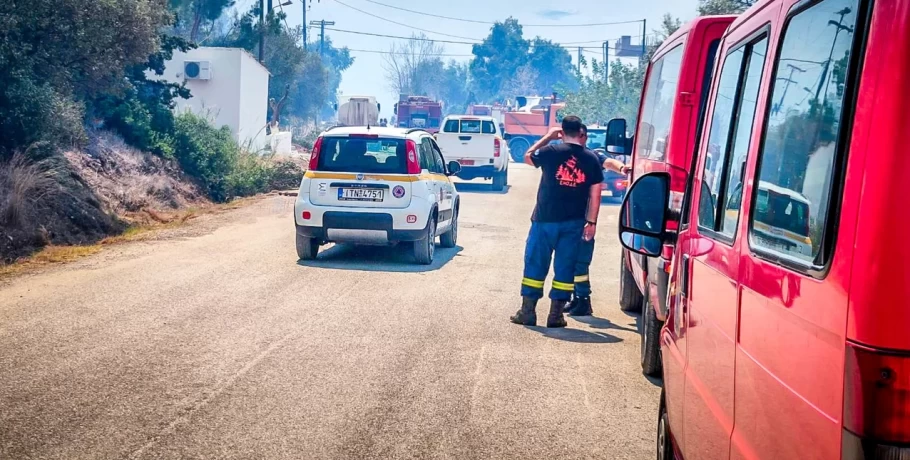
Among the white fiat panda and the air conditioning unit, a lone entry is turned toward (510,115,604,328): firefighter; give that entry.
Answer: the air conditioning unit

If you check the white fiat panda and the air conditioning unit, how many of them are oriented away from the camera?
1

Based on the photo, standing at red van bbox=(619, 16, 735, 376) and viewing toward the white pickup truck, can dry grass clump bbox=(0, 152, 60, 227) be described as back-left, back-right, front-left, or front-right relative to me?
front-left

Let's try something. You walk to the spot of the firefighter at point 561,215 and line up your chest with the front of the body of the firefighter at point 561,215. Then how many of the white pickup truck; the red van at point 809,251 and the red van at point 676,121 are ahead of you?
1

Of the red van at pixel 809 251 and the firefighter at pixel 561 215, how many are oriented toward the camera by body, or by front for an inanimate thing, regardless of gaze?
0

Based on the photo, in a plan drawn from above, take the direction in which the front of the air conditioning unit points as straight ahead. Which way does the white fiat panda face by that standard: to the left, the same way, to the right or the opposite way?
the opposite way

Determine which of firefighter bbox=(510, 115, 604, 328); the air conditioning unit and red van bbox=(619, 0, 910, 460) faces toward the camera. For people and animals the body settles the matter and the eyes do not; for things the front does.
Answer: the air conditioning unit

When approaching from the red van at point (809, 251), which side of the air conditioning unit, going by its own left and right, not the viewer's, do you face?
front

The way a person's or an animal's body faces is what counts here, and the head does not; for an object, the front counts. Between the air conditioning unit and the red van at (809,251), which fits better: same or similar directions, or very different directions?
very different directions

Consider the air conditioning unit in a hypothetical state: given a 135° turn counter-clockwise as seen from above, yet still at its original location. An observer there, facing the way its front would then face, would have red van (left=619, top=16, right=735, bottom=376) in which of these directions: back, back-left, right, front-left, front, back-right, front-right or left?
back-right

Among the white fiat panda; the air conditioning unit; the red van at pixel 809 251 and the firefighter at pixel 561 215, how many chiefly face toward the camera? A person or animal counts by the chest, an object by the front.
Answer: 1

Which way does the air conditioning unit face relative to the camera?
toward the camera

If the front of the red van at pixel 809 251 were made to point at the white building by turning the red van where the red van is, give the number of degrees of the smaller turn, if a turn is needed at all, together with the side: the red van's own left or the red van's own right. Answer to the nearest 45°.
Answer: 0° — it already faces it

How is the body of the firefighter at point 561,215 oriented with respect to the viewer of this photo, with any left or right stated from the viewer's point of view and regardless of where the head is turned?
facing away from the viewer

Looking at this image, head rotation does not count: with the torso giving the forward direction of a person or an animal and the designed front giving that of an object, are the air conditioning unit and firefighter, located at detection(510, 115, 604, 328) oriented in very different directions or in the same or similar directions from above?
very different directions

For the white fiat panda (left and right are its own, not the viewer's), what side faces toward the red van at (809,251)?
back

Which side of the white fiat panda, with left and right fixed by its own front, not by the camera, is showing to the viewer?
back

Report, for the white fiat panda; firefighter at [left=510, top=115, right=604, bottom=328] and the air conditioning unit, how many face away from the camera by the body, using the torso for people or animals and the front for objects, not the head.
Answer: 2
